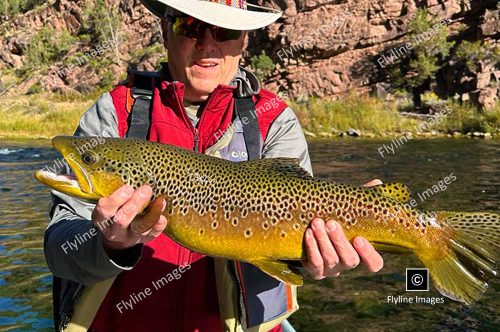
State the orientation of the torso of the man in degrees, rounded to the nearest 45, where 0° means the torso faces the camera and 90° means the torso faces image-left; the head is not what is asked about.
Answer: approximately 0°

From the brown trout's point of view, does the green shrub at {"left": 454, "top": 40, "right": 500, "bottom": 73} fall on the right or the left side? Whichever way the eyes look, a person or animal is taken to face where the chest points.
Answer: on its right

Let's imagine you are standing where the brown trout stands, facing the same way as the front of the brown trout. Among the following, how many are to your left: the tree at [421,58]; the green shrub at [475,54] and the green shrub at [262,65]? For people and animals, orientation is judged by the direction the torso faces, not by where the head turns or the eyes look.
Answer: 0

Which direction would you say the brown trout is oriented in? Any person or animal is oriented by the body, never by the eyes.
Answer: to the viewer's left

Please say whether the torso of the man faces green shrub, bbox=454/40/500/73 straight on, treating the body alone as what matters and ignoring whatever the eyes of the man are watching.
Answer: no

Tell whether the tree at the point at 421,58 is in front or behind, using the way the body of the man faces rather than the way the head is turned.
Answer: behind

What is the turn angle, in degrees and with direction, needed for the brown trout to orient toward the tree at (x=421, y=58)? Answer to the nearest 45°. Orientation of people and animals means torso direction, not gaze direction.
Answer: approximately 90° to its right

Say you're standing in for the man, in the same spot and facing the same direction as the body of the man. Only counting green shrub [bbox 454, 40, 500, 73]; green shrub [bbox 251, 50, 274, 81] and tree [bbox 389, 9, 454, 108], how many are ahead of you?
0

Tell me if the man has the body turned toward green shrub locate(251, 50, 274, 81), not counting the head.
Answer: no

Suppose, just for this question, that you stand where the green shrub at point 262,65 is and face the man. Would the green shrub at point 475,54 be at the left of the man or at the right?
left

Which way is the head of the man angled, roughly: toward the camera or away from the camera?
toward the camera

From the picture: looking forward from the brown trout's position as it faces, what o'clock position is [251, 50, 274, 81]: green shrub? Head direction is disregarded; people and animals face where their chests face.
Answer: The green shrub is roughly at 3 o'clock from the brown trout.
